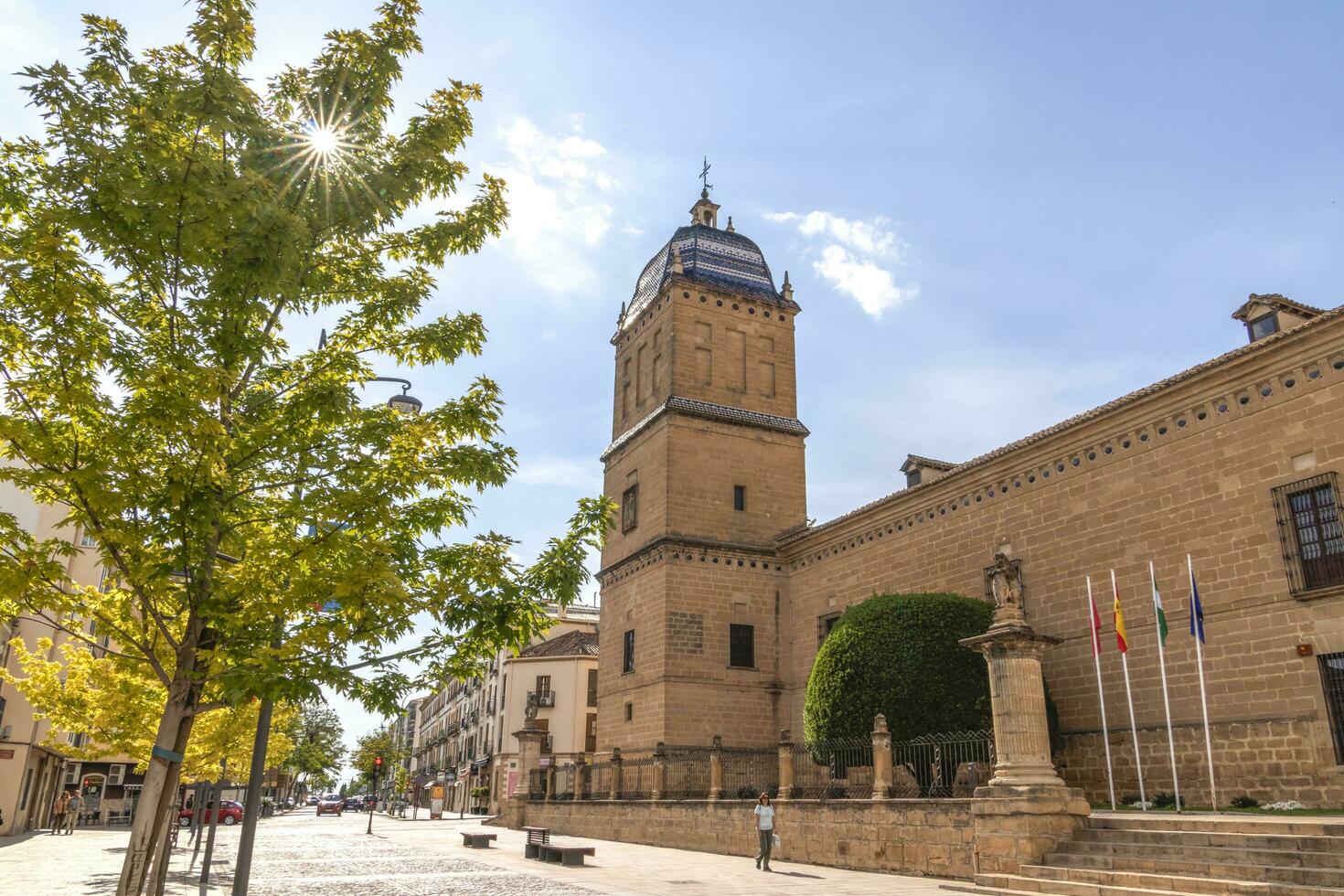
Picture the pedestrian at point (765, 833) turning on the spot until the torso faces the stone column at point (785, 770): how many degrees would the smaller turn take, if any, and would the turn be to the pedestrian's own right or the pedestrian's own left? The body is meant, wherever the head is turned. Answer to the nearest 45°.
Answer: approximately 180°

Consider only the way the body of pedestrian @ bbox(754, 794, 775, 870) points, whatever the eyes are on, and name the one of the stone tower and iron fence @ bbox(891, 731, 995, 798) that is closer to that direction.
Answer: the iron fence

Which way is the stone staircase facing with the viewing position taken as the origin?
facing the viewer and to the left of the viewer

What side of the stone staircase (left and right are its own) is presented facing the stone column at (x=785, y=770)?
right

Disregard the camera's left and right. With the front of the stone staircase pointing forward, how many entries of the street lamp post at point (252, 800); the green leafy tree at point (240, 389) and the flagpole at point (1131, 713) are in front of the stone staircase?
2

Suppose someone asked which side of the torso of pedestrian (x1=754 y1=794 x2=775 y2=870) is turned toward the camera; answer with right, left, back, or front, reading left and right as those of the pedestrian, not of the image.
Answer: front

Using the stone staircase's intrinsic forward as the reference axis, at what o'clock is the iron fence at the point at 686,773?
The iron fence is roughly at 3 o'clock from the stone staircase.

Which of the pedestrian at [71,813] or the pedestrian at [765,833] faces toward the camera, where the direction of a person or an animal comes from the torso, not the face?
the pedestrian at [765,833]

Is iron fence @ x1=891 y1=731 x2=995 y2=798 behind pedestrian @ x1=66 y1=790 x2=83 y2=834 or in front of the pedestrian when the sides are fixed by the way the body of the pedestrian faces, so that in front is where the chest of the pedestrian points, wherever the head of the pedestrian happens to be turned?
behind

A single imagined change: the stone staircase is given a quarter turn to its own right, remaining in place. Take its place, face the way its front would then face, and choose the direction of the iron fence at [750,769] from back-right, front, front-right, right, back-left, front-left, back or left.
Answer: front

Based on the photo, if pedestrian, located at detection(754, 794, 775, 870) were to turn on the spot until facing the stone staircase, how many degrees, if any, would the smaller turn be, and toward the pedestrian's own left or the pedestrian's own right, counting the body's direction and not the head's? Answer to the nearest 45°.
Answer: approximately 45° to the pedestrian's own left

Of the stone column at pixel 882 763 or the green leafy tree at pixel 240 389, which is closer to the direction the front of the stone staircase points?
the green leafy tree
